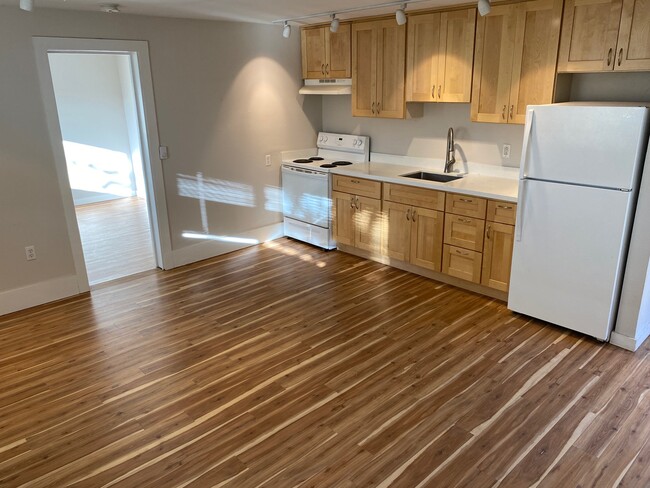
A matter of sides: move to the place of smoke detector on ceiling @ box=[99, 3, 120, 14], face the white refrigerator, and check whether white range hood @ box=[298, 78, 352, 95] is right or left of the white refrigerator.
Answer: left

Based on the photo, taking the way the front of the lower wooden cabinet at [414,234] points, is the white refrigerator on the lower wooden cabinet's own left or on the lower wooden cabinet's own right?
on the lower wooden cabinet's own left

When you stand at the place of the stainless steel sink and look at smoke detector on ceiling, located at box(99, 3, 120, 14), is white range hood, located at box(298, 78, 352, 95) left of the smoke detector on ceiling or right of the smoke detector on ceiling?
right

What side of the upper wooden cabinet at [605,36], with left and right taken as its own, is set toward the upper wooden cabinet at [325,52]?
right

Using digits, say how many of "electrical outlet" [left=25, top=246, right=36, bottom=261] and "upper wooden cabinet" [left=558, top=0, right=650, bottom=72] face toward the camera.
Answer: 2

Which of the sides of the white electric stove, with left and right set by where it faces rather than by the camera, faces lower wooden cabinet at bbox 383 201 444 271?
left

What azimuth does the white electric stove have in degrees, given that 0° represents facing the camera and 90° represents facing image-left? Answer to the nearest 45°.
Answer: approximately 45°

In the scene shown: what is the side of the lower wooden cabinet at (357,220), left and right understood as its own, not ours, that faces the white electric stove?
right
